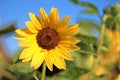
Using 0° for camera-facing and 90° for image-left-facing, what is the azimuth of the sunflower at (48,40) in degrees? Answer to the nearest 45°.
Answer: approximately 0°
